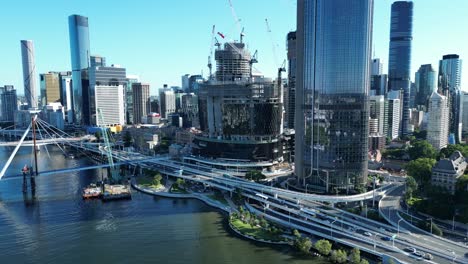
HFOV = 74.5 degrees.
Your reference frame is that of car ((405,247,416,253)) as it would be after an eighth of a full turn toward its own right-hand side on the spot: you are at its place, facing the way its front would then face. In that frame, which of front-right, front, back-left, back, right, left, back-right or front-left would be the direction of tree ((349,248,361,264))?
front-right

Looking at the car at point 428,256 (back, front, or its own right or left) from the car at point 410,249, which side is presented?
front

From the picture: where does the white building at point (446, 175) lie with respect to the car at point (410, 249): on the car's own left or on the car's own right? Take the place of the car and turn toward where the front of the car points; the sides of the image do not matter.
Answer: on the car's own right

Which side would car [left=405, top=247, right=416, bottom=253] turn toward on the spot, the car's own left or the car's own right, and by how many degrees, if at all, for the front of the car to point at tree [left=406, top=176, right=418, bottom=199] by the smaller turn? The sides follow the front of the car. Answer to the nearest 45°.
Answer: approximately 45° to the car's own right

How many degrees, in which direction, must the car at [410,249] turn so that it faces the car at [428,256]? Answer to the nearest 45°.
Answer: approximately 180°

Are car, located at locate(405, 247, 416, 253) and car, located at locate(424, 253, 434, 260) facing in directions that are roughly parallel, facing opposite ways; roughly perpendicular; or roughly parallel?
roughly parallel

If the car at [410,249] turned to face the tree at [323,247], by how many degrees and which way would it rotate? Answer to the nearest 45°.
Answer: approximately 45° to its left

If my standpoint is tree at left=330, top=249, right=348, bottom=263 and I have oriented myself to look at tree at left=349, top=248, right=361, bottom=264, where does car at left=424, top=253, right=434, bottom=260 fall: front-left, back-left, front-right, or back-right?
front-left

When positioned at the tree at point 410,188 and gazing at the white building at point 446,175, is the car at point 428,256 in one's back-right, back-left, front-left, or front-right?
back-right
